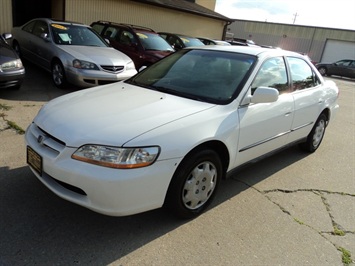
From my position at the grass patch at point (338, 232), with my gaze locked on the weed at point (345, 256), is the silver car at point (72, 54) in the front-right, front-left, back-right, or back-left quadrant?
back-right

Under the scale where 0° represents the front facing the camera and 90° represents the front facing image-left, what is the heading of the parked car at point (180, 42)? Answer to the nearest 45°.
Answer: approximately 315°

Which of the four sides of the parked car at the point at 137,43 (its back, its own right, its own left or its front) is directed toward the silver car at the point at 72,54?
right

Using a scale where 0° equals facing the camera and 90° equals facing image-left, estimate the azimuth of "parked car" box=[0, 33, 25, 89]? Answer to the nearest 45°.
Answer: approximately 315°

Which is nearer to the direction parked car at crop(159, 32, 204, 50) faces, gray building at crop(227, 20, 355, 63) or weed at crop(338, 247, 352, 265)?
the weed

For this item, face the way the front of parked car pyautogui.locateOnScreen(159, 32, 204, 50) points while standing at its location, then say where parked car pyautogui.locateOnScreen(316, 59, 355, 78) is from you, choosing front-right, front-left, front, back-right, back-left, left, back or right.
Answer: left

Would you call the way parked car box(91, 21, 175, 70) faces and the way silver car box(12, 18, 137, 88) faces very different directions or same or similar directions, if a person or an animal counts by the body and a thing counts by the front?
same or similar directions

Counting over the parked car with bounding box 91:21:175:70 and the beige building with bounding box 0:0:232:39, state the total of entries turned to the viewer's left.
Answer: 0

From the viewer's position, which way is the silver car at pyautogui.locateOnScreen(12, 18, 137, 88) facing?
facing the viewer and to the right of the viewer

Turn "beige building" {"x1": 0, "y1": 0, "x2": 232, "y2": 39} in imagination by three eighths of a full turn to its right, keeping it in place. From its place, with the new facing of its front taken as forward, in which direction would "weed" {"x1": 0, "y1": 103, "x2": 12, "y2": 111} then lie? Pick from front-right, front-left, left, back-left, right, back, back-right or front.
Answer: left

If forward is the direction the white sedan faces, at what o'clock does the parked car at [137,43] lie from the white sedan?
The parked car is roughly at 4 o'clock from the white sedan.
